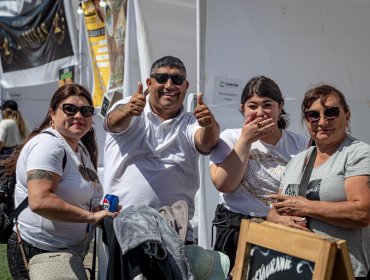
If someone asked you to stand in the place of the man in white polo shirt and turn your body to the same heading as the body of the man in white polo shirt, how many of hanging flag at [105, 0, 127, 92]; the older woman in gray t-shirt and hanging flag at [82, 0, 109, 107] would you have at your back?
2

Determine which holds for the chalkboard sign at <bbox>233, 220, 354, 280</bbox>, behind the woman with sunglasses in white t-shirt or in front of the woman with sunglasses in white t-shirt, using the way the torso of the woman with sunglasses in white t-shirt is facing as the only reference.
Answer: in front

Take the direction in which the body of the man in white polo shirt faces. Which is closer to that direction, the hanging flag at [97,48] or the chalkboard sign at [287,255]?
the chalkboard sign

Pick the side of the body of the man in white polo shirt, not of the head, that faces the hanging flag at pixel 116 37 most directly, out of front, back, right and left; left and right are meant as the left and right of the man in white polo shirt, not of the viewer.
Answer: back

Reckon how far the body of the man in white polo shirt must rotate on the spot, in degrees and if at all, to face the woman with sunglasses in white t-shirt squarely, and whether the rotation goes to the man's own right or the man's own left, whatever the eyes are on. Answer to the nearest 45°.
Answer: approximately 90° to the man's own right

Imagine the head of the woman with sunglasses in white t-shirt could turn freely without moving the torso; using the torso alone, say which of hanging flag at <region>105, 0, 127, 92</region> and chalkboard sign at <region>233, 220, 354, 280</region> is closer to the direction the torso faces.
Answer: the chalkboard sign

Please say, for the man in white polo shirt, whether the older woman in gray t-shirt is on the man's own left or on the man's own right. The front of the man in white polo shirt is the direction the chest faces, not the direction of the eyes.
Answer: on the man's own left

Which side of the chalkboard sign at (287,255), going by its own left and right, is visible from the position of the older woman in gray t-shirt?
back

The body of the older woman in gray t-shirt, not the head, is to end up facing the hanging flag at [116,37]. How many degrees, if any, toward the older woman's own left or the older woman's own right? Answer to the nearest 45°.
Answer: approximately 90° to the older woman's own right
